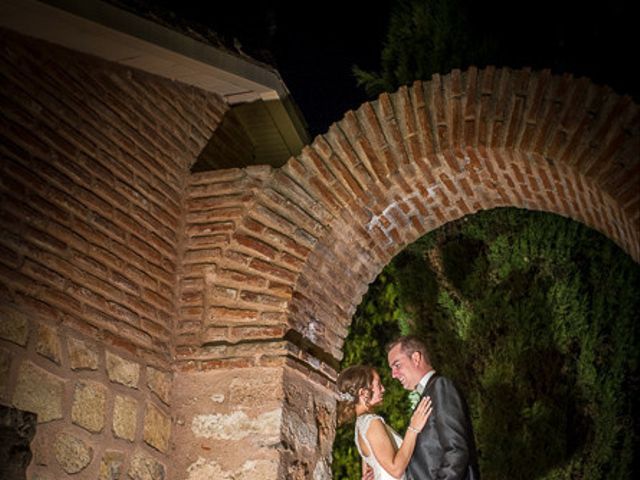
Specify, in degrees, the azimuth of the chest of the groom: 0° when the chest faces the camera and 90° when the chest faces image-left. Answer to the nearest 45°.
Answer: approximately 90°

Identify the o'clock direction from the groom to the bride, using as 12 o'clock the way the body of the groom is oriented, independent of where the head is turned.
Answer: The bride is roughly at 1 o'clock from the groom.

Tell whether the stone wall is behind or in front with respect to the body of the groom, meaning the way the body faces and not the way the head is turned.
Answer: in front

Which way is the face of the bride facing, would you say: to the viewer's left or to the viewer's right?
to the viewer's right
